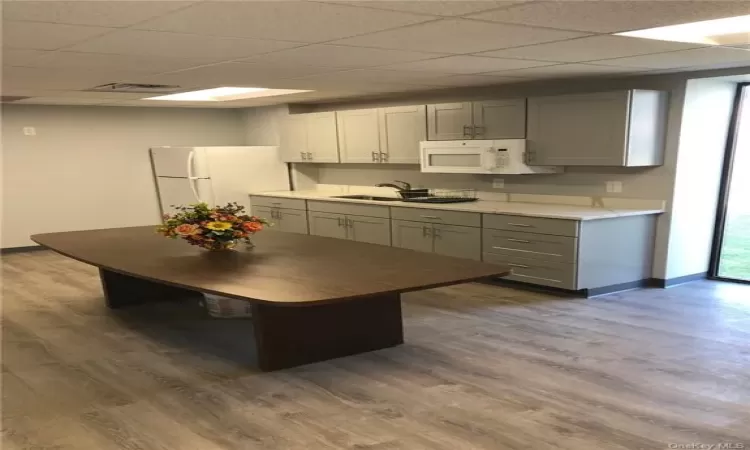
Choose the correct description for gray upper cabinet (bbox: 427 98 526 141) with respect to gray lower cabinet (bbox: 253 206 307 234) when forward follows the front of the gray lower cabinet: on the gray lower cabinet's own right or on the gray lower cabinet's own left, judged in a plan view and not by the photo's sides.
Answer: on the gray lower cabinet's own left

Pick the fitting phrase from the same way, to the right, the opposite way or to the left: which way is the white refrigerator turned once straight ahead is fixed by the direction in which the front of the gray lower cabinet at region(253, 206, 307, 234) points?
the same way

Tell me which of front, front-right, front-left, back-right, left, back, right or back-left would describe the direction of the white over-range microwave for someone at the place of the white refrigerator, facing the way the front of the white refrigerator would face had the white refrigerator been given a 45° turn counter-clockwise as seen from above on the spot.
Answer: front-left

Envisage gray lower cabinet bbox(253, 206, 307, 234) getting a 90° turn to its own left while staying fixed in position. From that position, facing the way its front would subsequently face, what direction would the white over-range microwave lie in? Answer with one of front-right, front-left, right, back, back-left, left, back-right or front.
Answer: front

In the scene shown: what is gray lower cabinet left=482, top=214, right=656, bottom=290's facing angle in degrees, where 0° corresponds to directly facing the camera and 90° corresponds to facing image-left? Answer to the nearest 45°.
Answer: approximately 45°

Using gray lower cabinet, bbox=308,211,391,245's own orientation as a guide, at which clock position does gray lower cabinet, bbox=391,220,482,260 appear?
gray lower cabinet, bbox=391,220,482,260 is roughly at 9 o'clock from gray lower cabinet, bbox=308,211,391,245.

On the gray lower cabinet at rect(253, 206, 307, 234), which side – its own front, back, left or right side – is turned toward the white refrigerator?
right

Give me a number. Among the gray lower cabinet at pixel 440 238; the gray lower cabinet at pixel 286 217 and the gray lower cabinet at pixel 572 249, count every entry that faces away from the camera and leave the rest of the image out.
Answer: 0

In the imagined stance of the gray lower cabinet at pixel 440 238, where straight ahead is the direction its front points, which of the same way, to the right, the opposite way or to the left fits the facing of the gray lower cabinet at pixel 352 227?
the same way

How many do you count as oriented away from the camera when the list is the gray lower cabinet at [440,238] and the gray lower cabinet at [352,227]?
0

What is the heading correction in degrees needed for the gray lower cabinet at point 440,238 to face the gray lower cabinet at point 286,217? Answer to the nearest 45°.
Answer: approximately 90° to its right

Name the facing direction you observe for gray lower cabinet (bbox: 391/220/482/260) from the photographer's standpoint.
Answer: facing the viewer and to the left of the viewer

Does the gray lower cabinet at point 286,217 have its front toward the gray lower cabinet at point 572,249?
no

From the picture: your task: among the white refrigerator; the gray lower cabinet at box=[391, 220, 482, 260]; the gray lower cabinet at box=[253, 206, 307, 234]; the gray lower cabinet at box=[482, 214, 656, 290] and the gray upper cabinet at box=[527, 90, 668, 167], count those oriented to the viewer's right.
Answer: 0

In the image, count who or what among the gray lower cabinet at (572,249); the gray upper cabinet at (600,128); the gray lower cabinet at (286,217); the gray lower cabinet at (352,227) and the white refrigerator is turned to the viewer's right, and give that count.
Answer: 0
